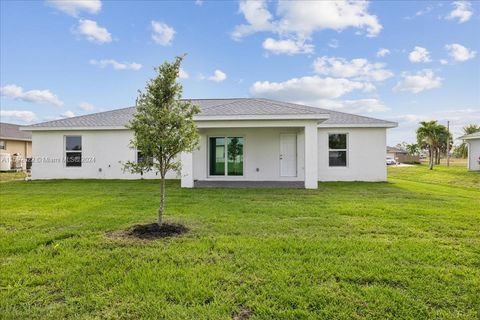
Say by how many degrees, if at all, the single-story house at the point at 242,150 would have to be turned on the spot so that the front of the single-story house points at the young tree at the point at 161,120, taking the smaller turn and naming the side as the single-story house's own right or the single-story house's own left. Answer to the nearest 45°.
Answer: approximately 180°

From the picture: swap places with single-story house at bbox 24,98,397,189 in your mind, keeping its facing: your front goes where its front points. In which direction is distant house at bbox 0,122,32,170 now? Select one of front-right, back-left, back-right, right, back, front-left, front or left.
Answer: front-left

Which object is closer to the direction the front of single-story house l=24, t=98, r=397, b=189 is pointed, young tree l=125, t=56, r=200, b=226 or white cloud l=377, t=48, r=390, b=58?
the white cloud

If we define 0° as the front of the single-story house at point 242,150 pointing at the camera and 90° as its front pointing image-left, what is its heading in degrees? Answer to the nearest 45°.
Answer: approximately 180°

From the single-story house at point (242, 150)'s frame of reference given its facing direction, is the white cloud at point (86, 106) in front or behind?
in front
